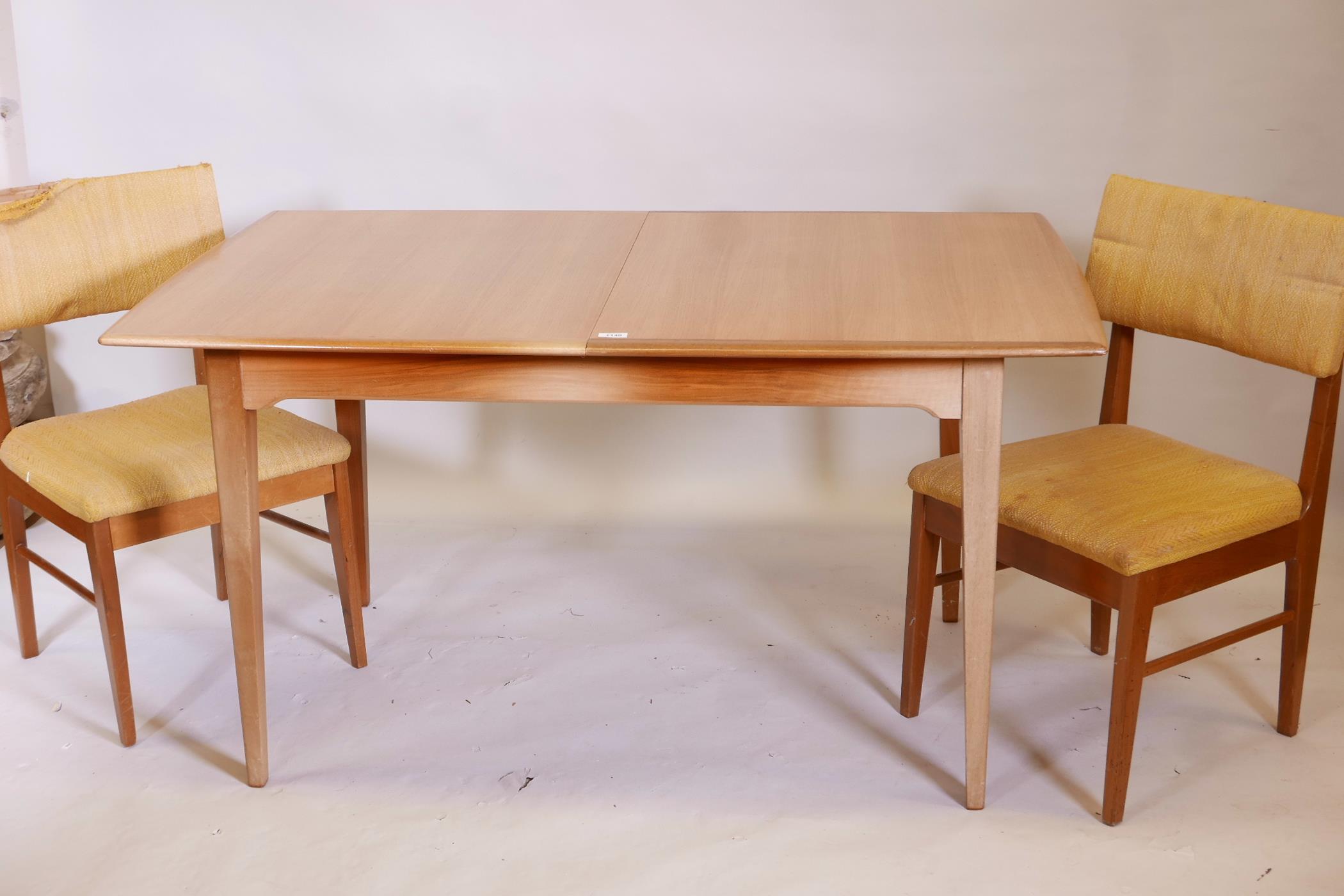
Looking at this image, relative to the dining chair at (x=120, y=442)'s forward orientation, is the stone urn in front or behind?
behind

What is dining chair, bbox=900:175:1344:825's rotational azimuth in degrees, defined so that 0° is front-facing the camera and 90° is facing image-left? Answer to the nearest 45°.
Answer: approximately 45°

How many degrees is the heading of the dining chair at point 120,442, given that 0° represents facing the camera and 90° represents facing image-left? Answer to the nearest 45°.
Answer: approximately 315°

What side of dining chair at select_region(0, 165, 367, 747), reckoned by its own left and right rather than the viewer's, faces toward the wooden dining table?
front

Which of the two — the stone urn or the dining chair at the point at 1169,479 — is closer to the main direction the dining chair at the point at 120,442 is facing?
the dining chair

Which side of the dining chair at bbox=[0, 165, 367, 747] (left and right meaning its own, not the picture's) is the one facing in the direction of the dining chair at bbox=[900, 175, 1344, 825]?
front

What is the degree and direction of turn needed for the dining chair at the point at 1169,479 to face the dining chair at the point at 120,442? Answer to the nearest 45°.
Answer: approximately 45° to its right

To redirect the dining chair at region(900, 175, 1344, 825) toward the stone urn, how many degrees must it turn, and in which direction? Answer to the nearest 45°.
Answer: approximately 45° to its right

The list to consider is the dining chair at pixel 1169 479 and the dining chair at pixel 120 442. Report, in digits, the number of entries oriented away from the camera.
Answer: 0
